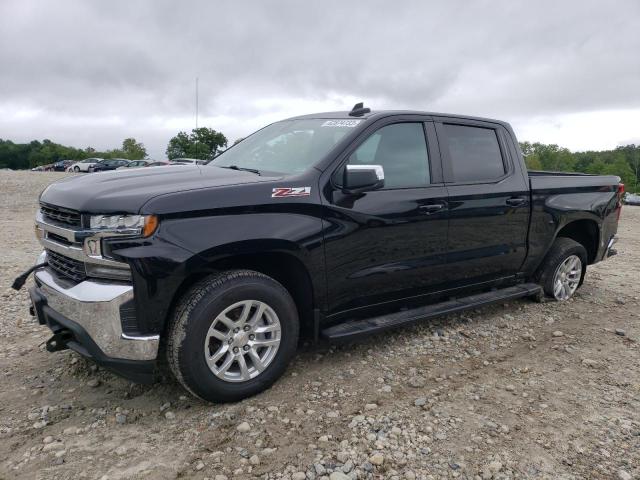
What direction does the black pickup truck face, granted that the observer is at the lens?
facing the viewer and to the left of the viewer
